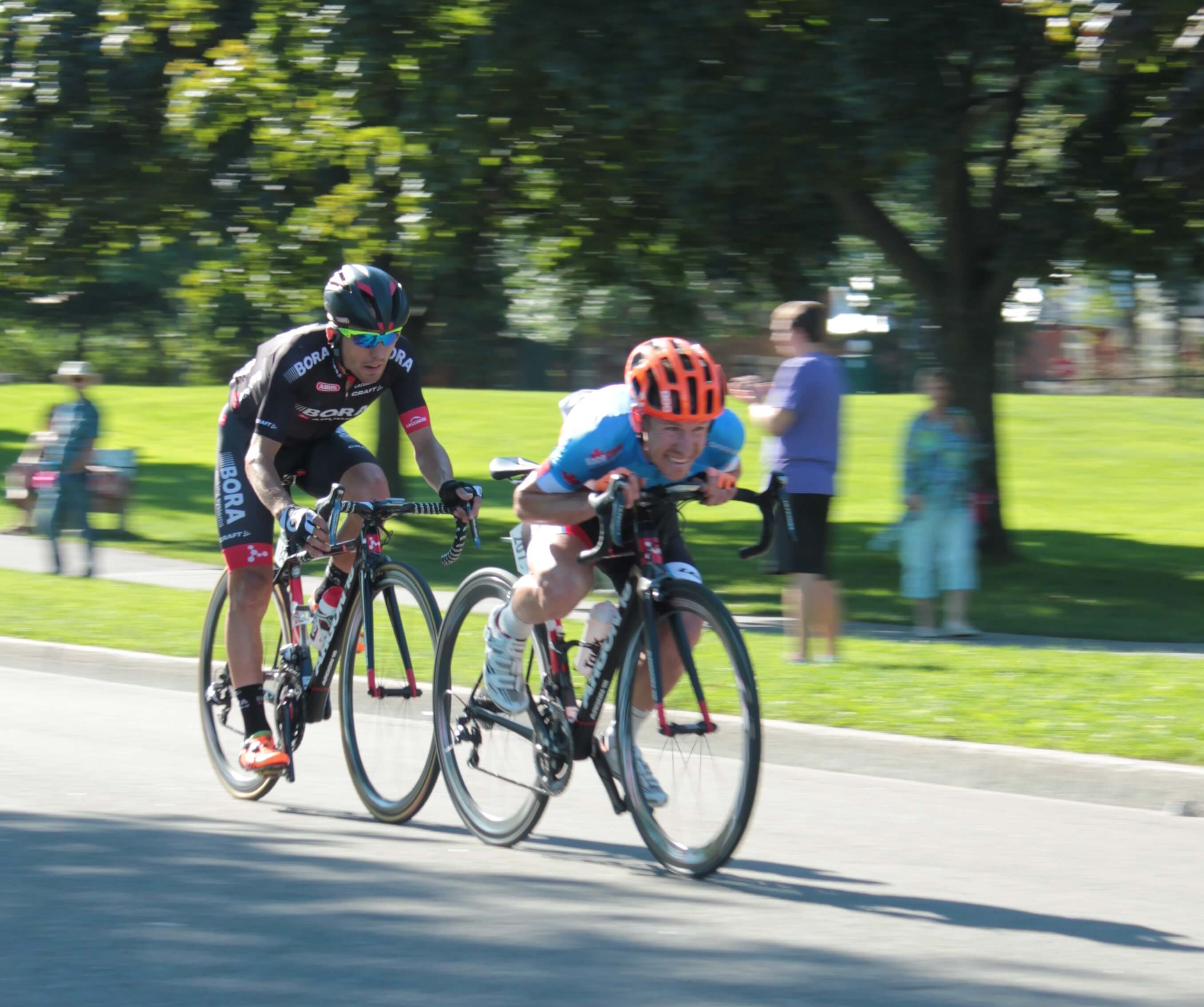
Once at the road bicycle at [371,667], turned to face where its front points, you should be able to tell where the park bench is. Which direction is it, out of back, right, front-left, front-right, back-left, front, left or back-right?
back-left

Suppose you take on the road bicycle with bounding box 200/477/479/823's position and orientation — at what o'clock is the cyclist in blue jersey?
The cyclist in blue jersey is roughly at 12 o'clock from the road bicycle.

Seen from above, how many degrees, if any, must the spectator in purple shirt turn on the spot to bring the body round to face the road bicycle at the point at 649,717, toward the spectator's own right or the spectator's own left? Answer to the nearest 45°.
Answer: approximately 90° to the spectator's own left

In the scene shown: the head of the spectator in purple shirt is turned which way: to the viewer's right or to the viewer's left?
to the viewer's left

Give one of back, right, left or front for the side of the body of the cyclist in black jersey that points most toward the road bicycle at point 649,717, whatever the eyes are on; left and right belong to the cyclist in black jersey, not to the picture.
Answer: front

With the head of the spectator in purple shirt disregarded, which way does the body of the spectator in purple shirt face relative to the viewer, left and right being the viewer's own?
facing to the left of the viewer

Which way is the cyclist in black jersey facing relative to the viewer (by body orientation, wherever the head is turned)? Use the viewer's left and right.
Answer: facing the viewer and to the right of the viewer

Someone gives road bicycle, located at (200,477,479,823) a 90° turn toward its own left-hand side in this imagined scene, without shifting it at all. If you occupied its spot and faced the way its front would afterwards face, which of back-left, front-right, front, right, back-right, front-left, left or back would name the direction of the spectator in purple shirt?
front

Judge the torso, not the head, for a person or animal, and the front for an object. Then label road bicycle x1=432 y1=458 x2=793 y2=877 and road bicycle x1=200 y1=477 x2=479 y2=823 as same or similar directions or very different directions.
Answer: same or similar directions

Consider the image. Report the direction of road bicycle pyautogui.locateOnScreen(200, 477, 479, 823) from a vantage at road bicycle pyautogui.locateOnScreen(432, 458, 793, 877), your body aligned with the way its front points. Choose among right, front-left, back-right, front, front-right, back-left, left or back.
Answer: back

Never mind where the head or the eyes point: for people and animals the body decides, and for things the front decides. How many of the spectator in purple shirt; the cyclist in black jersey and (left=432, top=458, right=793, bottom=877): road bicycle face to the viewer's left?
1

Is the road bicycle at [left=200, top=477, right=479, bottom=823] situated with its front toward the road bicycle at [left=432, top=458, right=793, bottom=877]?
yes

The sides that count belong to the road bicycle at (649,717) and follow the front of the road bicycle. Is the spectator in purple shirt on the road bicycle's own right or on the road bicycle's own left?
on the road bicycle's own left

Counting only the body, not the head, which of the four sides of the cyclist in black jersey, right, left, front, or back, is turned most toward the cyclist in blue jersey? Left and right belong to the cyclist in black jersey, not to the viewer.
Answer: front
